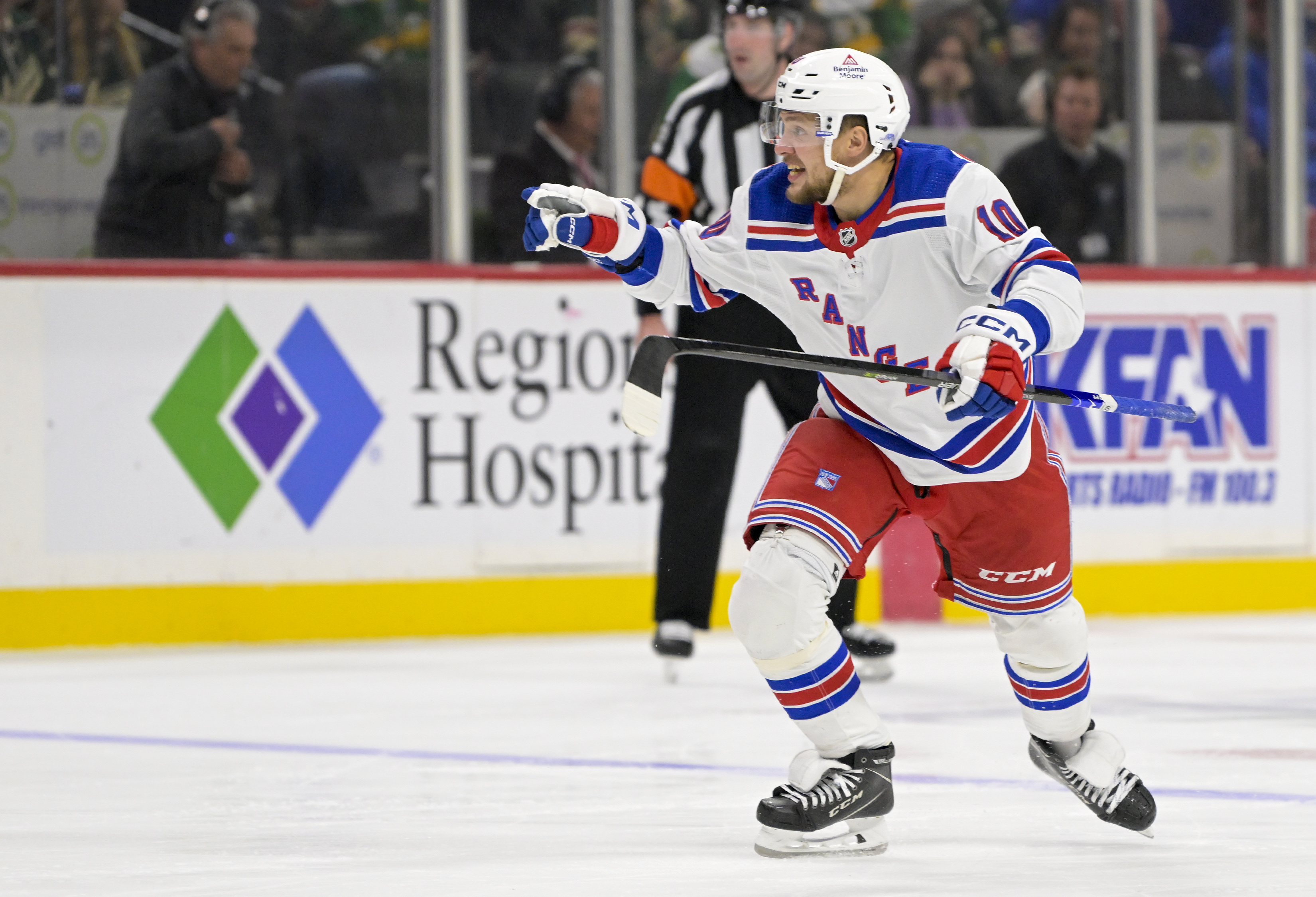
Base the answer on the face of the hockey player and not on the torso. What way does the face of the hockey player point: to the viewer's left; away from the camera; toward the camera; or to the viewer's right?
to the viewer's left

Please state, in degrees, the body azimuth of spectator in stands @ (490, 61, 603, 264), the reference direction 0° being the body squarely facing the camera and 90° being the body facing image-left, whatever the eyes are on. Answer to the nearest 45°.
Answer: approximately 315°

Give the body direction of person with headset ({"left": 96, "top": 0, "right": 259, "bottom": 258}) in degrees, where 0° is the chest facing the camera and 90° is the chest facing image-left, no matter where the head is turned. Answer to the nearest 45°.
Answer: approximately 270°

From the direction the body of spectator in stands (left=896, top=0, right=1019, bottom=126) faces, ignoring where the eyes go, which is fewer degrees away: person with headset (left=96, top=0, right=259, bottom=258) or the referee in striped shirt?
the referee in striped shirt

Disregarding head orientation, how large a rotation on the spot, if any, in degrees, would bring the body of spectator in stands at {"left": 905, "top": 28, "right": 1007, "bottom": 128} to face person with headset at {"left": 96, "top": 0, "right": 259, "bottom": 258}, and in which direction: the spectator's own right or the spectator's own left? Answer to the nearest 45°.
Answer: approximately 45° to the spectator's own right

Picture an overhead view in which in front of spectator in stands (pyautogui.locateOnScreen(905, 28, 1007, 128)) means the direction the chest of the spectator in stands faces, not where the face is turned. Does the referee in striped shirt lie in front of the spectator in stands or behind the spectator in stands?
in front

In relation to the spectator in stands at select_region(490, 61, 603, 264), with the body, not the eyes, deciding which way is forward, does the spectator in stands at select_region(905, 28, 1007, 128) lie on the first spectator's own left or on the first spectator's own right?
on the first spectator's own left

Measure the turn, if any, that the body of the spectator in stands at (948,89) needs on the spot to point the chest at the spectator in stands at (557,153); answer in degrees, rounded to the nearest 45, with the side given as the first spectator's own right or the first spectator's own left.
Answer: approximately 45° to the first spectator's own right
